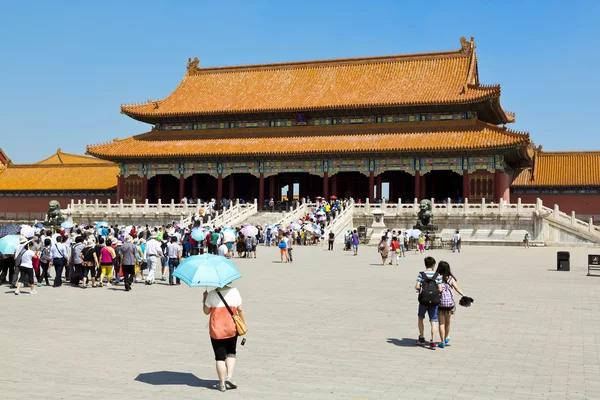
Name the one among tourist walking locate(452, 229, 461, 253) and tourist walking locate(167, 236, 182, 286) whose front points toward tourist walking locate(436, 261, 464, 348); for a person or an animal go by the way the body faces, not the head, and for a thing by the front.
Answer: tourist walking locate(452, 229, 461, 253)

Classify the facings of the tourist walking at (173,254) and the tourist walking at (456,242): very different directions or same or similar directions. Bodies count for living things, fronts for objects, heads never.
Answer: very different directions

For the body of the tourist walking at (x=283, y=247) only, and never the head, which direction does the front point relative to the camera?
away from the camera

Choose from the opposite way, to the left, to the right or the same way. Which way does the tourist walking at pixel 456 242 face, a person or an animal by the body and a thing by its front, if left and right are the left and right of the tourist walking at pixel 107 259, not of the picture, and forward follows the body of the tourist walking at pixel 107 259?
the opposite way

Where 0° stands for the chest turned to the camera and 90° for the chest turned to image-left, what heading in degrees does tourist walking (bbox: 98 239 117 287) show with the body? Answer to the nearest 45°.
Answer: approximately 225°

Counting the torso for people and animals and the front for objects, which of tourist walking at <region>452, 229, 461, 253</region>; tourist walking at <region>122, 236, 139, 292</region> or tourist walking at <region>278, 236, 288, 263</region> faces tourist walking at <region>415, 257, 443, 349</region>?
tourist walking at <region>452, 229, 461, 253</region>

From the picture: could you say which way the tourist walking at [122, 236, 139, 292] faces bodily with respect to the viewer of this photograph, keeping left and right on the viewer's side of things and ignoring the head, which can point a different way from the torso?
facing away from the viewer

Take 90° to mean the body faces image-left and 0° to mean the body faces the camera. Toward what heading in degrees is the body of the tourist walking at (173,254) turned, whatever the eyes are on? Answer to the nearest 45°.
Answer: approximately 180°

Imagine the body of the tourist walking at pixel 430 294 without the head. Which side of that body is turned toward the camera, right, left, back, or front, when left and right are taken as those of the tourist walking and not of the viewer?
back

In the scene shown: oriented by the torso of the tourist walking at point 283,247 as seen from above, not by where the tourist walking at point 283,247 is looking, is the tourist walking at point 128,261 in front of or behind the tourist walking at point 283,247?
behind
